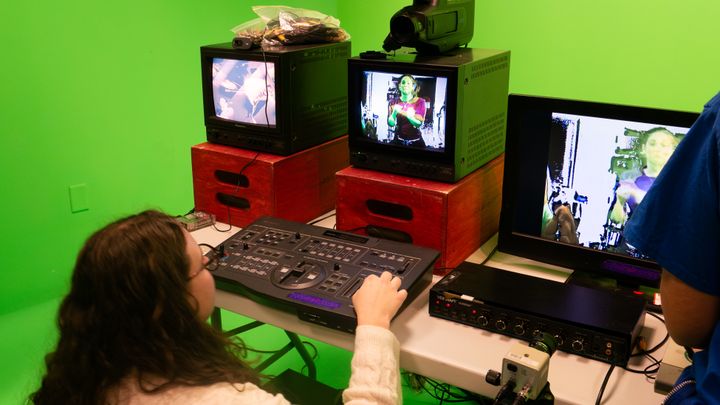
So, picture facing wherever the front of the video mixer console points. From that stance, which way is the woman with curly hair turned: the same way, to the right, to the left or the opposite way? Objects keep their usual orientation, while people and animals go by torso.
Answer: the opposite way

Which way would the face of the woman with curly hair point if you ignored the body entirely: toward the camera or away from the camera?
away from the camera

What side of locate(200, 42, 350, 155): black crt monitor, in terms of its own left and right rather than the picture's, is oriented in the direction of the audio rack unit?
left

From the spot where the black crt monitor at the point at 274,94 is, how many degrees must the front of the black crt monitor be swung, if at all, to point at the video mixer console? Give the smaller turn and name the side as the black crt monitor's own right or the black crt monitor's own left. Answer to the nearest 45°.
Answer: approximately 45° to the black crt monitor's own left

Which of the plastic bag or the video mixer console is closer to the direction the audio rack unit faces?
the video mixer console
